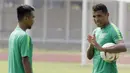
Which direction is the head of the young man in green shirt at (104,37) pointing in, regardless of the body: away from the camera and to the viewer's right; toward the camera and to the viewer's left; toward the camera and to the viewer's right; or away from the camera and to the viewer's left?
toward the camera and to the viewer's left

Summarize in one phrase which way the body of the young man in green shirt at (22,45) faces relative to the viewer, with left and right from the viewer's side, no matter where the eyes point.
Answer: facing away from the viewer and to the right of the viewer

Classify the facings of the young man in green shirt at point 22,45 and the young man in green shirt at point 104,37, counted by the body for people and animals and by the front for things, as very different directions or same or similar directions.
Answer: very different directions

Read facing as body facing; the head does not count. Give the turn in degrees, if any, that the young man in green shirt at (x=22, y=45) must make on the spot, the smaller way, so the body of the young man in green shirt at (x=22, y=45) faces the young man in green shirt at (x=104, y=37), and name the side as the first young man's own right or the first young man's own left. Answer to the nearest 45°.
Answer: approximately 45° to the first young man's own right

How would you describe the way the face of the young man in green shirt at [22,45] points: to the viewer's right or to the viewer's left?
to the viewer's right

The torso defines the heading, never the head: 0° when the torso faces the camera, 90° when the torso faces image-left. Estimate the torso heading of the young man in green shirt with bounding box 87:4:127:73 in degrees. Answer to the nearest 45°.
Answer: approximately 45°

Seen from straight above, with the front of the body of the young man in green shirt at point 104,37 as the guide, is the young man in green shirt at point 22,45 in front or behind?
in front
